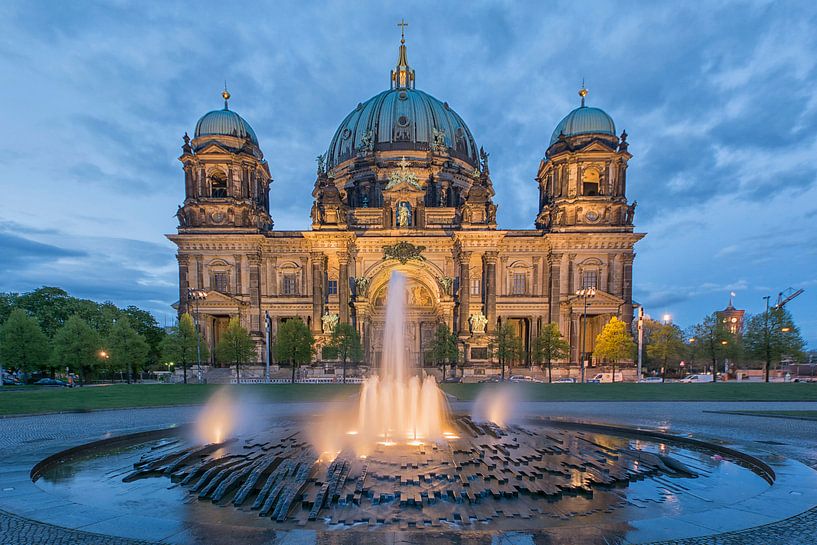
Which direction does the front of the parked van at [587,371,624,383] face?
to the viewer's left

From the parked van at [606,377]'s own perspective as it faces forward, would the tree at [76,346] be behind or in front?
in front

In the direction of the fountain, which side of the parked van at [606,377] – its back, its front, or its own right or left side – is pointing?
left

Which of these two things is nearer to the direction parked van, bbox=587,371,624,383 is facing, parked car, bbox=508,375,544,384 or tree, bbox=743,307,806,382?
the parked car

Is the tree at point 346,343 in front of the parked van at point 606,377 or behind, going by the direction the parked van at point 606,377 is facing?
in front

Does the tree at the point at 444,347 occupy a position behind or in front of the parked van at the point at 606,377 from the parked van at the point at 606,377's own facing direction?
in front

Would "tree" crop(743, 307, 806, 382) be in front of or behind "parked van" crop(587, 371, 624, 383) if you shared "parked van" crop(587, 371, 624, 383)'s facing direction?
behind
